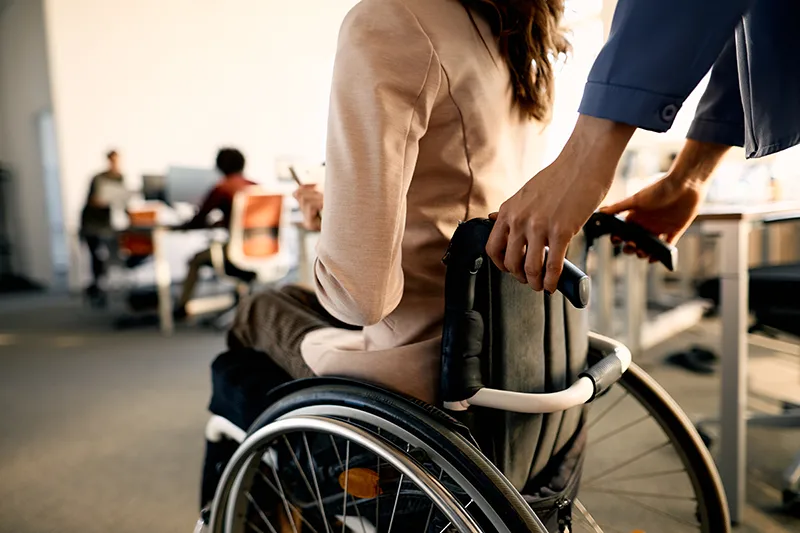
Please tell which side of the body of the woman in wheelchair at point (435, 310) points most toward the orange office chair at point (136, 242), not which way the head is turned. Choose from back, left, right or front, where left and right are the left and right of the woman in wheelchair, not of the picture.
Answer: front

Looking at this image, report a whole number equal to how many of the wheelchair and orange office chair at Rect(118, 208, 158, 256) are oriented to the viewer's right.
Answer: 0

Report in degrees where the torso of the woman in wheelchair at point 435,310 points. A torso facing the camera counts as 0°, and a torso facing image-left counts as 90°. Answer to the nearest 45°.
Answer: approximately 135°

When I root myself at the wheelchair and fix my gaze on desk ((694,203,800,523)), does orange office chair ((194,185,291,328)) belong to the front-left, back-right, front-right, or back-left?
front-left

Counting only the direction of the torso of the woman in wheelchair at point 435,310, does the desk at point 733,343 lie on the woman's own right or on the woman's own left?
on the woman's own right

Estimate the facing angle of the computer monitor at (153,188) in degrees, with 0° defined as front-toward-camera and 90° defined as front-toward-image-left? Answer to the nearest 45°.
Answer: approximately 270°

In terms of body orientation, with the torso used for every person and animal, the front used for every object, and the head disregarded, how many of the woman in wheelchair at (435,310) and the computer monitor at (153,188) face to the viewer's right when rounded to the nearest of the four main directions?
1

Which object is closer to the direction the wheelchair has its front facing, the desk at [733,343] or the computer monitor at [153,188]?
the computer monitor

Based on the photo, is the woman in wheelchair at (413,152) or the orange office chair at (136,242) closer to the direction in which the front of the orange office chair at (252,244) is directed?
the orange office chair

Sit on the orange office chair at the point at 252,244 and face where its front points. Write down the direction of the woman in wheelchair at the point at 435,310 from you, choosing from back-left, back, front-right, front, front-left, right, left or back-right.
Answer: back-left

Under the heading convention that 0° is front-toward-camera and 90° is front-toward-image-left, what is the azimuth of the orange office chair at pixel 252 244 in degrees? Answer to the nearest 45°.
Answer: approximately 135°

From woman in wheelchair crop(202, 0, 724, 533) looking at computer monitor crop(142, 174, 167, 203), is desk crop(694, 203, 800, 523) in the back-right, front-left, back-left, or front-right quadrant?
front-right
